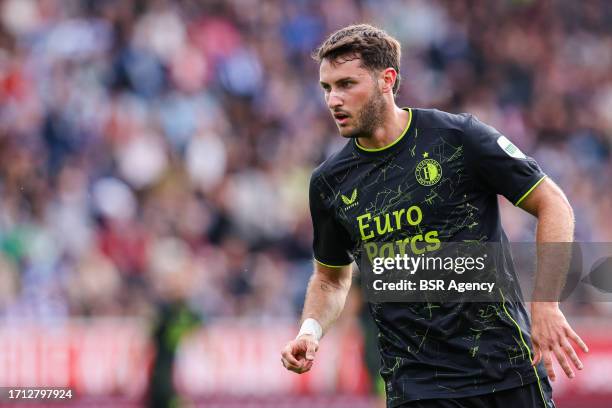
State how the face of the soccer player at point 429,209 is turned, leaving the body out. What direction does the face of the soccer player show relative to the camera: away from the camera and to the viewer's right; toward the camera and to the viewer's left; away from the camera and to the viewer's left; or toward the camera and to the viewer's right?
toward the camera and to the viewer's left

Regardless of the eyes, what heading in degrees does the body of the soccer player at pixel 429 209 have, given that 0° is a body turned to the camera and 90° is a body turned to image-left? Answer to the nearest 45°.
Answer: approximately 45°
